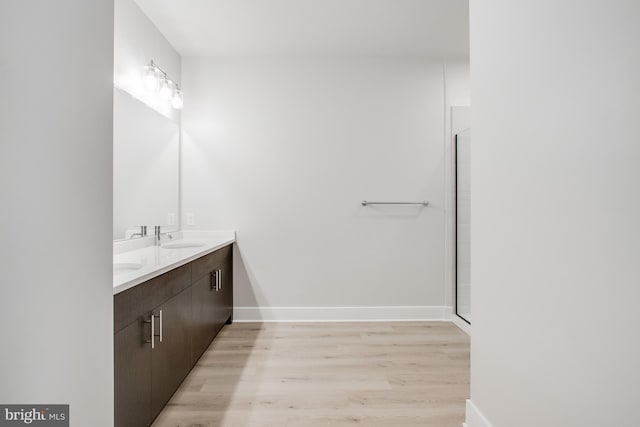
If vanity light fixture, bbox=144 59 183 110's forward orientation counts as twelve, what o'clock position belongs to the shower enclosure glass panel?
The shower enclosure glass panel is roughly at 11 o'clock from the vanity light fixture.

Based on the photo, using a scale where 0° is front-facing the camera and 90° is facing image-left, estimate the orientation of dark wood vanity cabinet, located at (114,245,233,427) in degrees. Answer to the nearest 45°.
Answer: approximately 315°

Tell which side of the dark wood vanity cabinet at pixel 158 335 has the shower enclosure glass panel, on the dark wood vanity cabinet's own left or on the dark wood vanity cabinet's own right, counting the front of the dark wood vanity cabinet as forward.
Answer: on the dark wood vanity cabinet's own left
